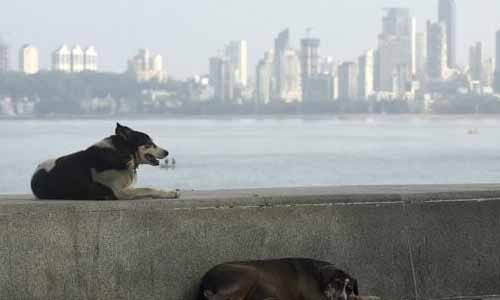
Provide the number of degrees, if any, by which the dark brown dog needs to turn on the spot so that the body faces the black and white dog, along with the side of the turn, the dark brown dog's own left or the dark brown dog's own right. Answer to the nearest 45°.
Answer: approximately 135° to the dark brown dog's own left

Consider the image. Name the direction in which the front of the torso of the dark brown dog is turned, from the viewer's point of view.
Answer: to the viewer's right

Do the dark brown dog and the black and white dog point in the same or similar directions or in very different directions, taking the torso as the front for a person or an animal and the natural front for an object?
same or similar directions

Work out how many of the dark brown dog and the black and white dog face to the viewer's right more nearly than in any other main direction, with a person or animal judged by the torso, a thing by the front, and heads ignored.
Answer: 2

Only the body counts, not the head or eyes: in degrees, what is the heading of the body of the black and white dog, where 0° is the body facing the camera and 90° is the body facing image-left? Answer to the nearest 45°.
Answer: approximately 270°

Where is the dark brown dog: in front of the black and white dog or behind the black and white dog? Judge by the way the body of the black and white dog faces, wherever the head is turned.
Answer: in front
